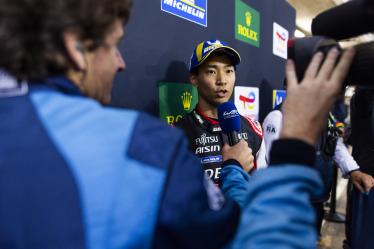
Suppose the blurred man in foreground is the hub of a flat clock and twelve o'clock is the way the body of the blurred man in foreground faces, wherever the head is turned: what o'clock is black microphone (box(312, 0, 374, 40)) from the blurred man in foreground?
The black microphone is roughly at 1 o'clock from the blurred man in foreground.

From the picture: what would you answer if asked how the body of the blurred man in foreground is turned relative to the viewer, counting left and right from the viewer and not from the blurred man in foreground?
facing away from the viewer and to the right of the viewer

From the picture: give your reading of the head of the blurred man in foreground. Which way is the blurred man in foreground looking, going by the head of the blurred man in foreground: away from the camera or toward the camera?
away from the camera
